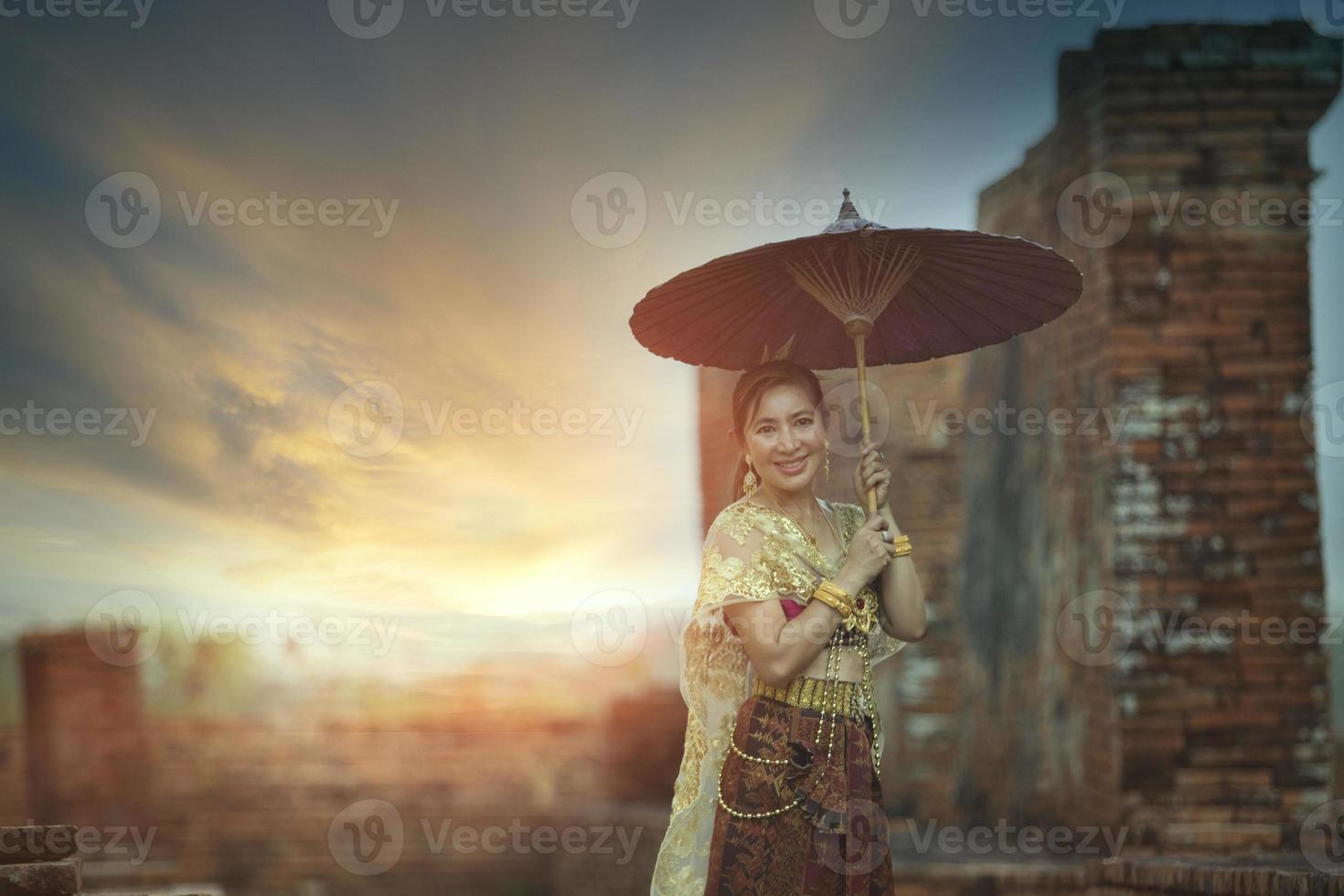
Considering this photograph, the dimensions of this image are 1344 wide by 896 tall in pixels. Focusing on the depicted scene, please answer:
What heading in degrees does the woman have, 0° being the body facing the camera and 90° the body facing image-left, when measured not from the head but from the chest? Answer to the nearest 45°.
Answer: approximately 315°
